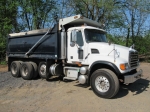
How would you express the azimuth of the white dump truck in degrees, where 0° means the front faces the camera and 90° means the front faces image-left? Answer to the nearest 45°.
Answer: approximately 315°

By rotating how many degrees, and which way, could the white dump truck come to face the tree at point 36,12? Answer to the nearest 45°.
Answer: approximately 135° to its left
